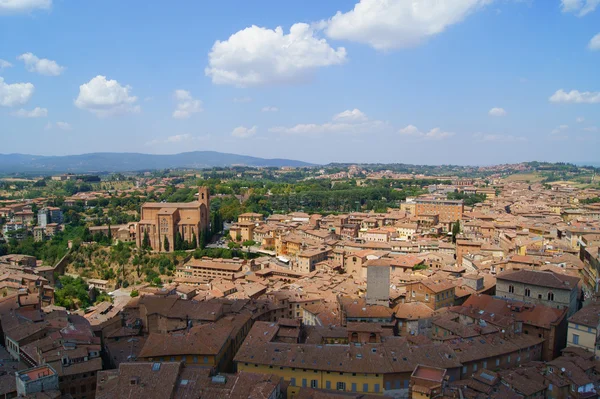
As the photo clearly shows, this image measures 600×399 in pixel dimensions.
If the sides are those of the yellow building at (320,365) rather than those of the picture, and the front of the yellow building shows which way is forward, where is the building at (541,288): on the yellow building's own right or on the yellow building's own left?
on the yellow building's own left

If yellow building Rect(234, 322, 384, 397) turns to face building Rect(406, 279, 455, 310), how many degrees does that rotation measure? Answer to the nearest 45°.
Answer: approximately 135° to its left

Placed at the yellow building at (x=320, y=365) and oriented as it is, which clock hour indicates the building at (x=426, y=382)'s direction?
The building is roughly at 10 o'clock from the yellow building.

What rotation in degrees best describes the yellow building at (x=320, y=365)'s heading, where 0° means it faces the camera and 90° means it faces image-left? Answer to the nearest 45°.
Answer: approximately 0°

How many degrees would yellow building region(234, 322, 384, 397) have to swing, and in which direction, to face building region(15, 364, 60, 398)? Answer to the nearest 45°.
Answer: approximately 90° to its right

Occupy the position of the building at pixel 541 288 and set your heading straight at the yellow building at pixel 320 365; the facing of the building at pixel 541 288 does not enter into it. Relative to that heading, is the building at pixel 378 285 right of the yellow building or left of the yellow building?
right

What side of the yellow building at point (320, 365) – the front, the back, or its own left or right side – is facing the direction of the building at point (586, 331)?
left

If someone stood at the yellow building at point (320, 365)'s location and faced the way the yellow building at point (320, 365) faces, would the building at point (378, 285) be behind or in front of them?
behind
